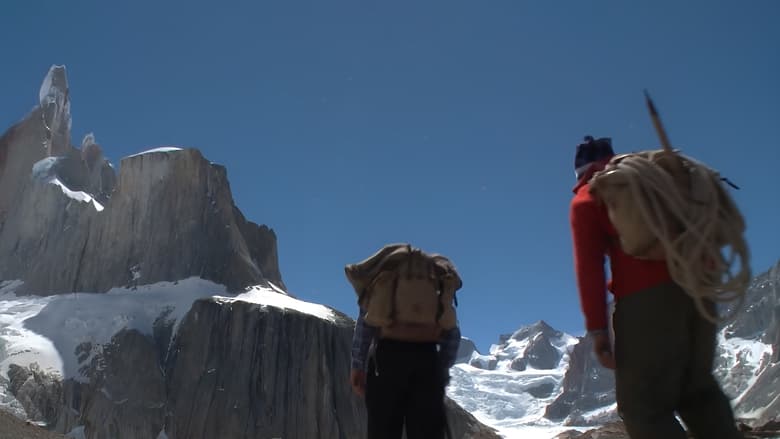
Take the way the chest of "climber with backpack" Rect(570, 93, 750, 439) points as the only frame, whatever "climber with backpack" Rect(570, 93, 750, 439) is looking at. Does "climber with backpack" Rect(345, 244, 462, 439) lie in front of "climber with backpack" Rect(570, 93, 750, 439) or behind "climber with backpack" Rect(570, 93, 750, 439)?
in front

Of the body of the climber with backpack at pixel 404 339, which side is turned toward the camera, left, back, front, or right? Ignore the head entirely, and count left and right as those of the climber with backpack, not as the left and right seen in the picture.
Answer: back

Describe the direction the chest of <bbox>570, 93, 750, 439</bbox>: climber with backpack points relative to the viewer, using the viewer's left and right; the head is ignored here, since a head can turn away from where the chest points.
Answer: facing away from the viewer and to the left of the viewer

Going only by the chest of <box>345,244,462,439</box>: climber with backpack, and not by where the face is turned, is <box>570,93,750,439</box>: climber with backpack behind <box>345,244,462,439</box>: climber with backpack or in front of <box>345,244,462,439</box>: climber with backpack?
behind
